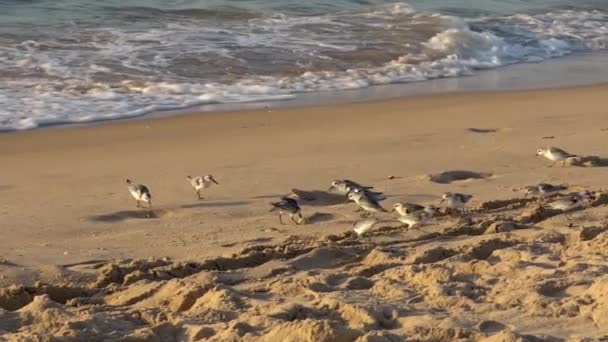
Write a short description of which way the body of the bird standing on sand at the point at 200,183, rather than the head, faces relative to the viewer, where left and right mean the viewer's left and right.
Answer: facing to the right of the viewer

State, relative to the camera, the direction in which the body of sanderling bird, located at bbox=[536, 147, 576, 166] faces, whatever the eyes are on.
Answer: to the viewer's left

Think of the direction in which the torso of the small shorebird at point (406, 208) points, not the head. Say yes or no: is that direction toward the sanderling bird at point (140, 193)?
yes

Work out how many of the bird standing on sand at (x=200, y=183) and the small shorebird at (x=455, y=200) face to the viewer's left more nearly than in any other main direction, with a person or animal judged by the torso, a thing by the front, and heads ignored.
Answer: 1

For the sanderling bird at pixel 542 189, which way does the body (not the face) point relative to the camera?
to the viewer's left

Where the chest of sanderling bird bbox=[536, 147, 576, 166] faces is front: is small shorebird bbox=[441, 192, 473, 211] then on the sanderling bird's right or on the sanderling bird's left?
on the sanderling bird's left
